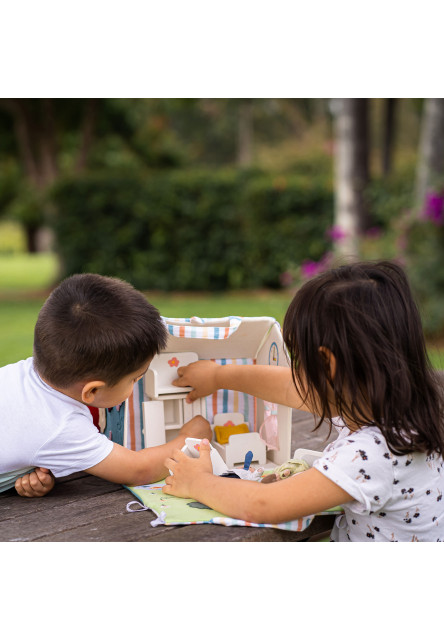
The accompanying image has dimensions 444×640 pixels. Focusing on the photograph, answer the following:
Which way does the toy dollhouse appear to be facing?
toward the camera

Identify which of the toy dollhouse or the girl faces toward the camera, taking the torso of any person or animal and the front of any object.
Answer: the toy dollhouse

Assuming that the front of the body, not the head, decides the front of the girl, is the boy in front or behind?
in front

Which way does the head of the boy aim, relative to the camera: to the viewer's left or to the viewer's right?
to the viewer's right

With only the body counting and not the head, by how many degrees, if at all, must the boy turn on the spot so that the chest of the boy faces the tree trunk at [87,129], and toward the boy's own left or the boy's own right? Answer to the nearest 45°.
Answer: approximately 45° to the boy's own left

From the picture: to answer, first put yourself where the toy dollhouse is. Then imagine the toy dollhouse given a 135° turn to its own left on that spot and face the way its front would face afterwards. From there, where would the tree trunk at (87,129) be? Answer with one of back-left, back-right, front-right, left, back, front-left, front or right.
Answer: front-left

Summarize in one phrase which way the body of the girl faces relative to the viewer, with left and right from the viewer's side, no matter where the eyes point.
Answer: facing away from the viewer and to the left of the viewer

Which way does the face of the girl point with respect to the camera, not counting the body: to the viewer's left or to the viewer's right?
to the viewer's left

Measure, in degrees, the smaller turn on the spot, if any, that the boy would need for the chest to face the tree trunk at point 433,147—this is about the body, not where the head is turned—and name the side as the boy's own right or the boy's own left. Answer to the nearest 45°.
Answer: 0° — they already face it

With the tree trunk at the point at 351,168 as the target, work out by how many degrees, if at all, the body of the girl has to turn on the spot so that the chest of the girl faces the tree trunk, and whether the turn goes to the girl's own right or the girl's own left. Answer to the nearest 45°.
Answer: approximately 45° to the girl's own right

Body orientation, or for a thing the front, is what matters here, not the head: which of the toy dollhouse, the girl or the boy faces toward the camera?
the toy dollhouse

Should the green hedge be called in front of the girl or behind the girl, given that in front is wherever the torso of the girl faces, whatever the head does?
in front

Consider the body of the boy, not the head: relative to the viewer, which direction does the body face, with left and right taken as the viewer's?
facing away from the viewer and to the right of the viewer

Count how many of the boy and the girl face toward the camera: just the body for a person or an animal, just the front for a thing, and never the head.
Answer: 0

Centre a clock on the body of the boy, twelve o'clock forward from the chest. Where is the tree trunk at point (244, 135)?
The tree trunk is roughly at 11 o'clock from the boy.
